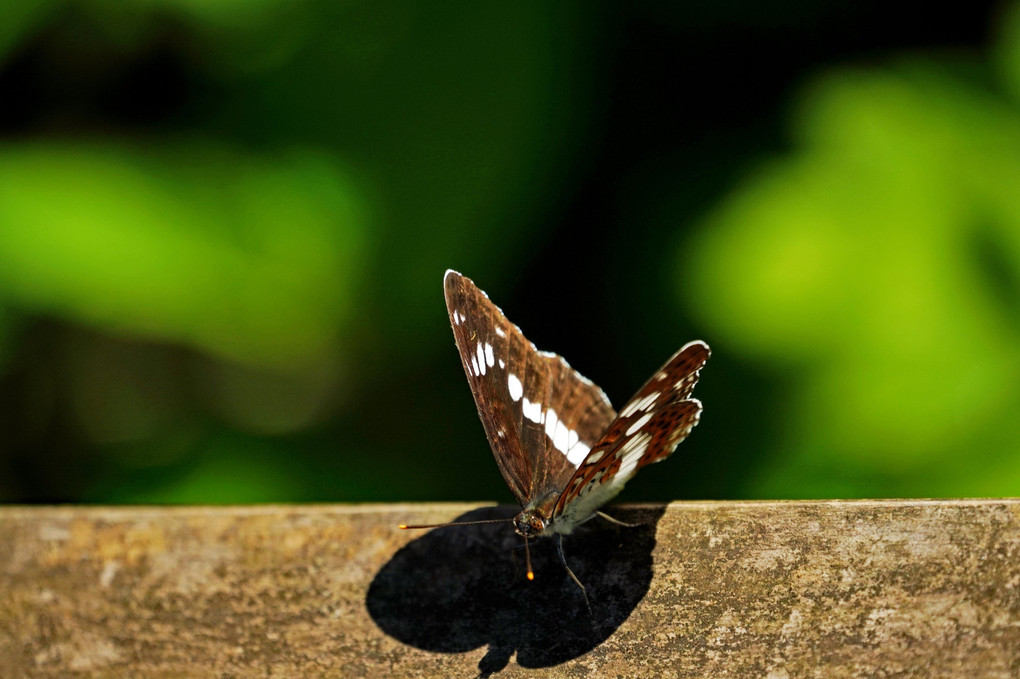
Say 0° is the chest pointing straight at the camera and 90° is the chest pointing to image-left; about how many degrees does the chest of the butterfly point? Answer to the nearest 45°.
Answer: approximately 45°
